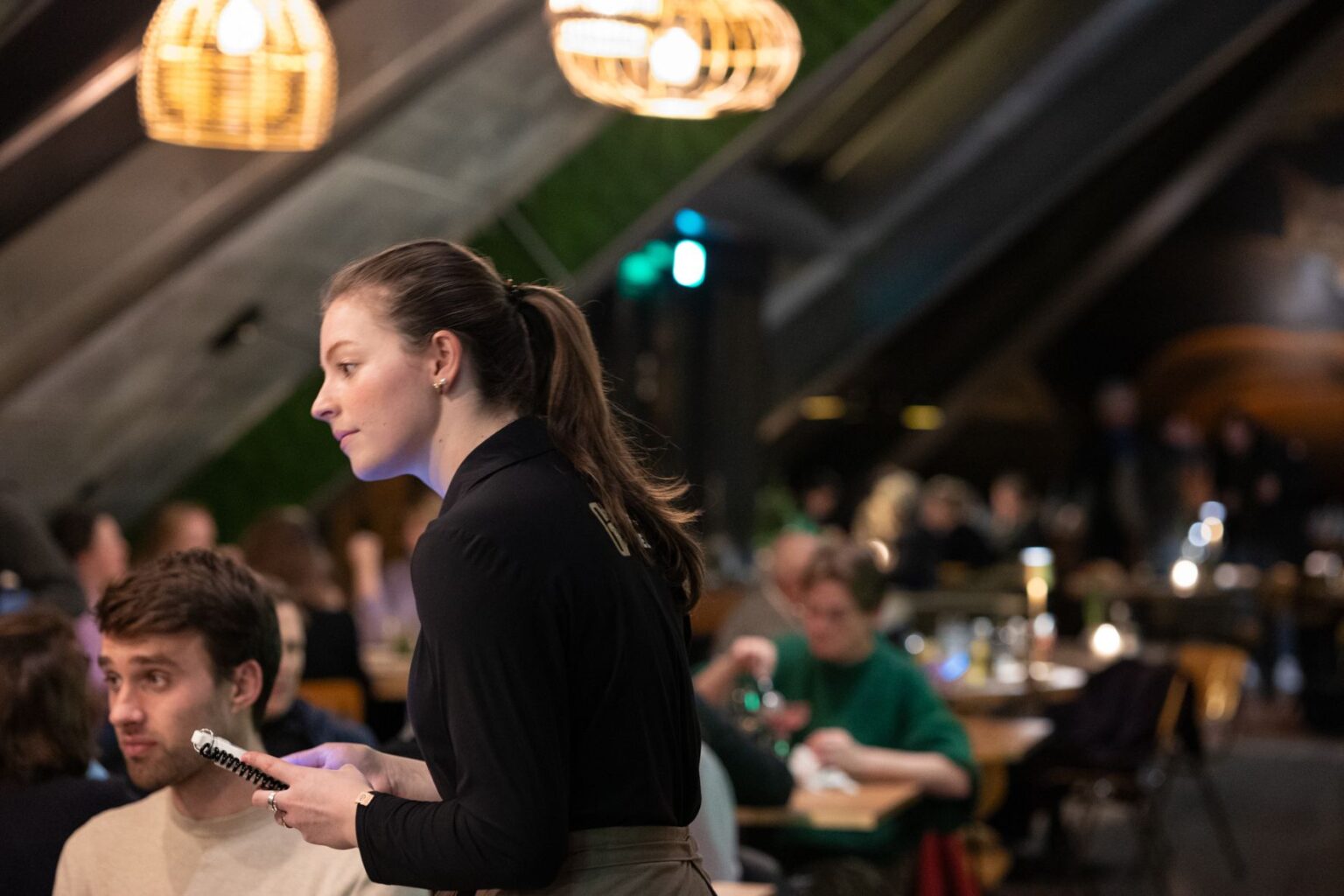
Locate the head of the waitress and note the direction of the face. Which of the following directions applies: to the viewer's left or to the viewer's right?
to the viewer's left

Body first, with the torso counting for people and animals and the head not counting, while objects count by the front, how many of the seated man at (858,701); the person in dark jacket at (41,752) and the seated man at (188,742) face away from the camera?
1

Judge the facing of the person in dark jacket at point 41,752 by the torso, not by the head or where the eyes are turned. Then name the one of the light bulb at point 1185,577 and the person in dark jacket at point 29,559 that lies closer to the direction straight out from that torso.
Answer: the person in dark jacket

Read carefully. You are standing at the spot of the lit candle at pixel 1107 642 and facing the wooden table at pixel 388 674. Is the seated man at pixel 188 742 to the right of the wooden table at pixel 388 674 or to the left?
left

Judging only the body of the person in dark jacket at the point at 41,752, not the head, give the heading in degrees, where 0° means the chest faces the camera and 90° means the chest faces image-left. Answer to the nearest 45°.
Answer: approximately 180°

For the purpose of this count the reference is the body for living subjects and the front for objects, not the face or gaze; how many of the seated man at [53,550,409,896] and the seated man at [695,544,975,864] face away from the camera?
0

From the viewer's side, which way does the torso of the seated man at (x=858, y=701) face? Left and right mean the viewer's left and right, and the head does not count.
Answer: facing the viewer and to the left of the viewer

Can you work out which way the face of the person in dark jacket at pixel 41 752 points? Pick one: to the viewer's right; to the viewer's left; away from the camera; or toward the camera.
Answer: away from the camera

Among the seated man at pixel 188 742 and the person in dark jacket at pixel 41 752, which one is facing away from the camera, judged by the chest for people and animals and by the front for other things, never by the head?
the person in dark jacket

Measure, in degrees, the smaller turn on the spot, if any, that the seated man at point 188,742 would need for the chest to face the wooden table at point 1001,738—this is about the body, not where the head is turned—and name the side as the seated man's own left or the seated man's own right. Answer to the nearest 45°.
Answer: approximately 180°

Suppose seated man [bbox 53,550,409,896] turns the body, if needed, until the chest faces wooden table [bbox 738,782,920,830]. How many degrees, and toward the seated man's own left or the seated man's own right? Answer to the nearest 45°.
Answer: approximately 180°
